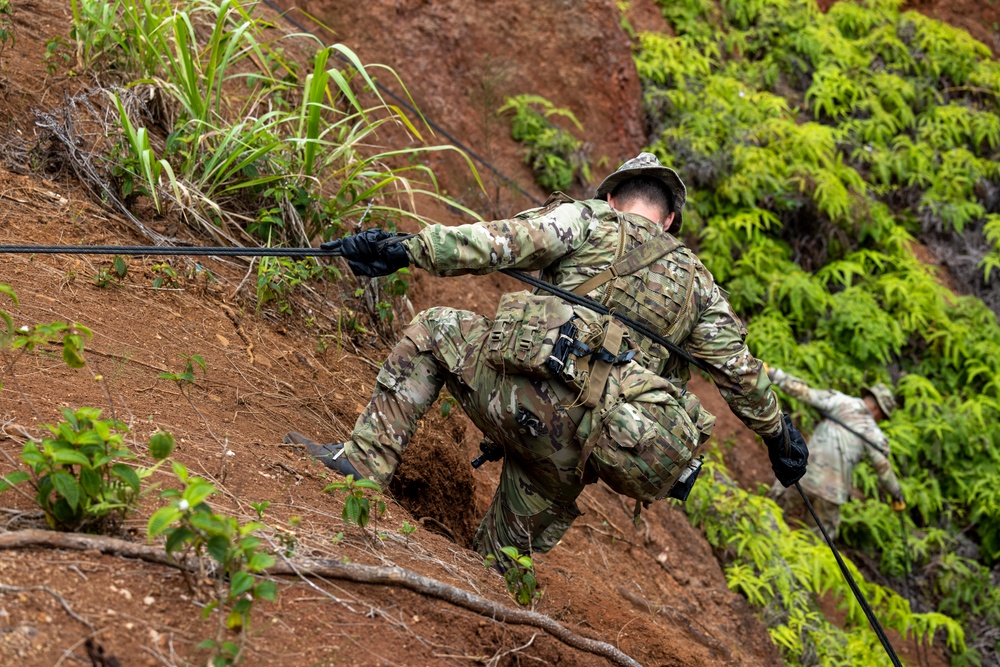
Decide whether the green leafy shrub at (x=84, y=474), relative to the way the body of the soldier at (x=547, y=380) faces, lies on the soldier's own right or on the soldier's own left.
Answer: on the soldier's own left

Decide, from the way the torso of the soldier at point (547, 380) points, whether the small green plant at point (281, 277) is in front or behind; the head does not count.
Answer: in front

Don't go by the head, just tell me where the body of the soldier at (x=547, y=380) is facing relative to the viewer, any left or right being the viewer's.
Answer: facing away from the viewer and to the left of the viewer

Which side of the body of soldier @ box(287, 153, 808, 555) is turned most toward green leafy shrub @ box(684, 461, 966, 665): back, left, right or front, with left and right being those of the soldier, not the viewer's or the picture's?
right

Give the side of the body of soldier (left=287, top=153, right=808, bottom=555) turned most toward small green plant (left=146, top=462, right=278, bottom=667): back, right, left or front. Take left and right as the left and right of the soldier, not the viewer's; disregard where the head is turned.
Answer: left

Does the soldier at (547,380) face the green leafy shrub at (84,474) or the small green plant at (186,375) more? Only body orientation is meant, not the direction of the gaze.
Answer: the small green plant

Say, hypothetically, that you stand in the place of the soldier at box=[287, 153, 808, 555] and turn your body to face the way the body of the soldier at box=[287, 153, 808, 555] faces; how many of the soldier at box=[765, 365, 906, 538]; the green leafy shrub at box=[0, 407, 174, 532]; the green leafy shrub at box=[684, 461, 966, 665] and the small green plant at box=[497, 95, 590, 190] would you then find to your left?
1

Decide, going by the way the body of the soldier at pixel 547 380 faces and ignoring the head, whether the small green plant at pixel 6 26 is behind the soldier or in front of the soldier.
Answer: in front

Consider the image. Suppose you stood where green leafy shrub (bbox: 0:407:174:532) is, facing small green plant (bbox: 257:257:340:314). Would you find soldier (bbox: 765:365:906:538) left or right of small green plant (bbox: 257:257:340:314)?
right

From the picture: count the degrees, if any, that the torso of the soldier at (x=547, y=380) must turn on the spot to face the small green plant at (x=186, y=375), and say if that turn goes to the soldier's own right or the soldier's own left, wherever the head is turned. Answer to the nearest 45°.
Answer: approximately 45° to the soldier's own left
